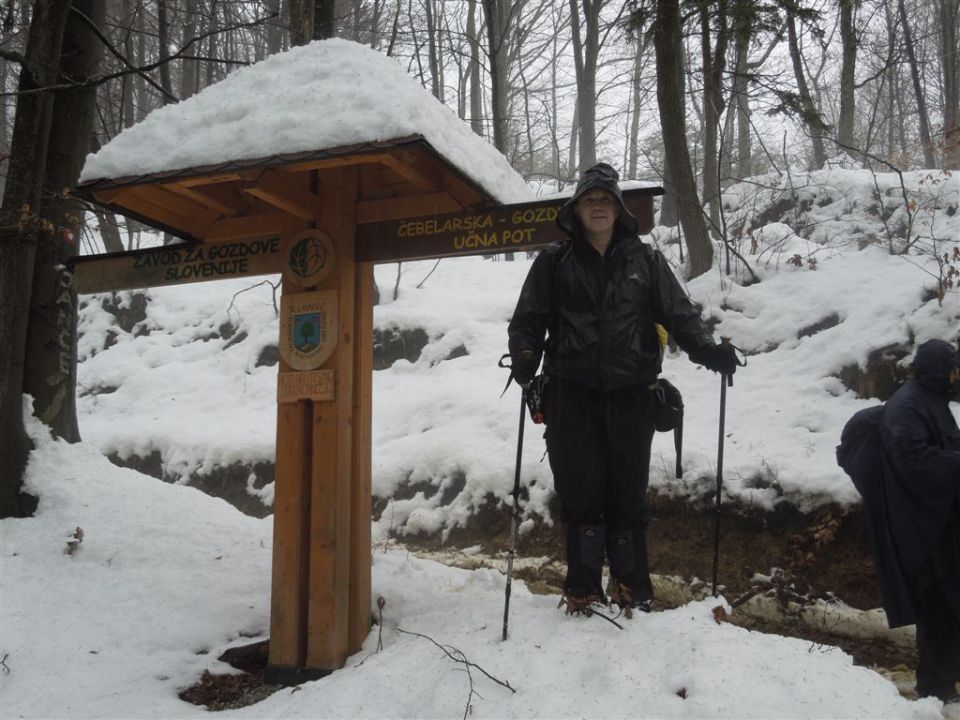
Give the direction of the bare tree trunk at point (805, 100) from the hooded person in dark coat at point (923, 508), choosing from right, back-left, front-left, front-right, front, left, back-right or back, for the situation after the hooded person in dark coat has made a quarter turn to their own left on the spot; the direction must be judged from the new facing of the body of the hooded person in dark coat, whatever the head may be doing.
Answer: front

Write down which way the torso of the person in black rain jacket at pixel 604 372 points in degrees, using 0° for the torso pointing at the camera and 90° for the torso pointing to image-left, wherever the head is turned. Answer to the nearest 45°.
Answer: approximately 0°

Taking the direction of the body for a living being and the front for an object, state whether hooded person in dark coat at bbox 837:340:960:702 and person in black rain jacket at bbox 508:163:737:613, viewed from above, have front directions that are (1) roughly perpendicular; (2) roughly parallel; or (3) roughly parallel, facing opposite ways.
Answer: roughly perpendicular

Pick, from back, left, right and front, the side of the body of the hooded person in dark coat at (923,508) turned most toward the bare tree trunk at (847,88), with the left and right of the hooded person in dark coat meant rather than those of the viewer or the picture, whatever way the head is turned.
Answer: left

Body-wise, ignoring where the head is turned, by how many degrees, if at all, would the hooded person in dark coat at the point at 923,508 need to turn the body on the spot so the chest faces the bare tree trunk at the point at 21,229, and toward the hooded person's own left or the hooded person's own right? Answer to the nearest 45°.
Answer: approximately 180°

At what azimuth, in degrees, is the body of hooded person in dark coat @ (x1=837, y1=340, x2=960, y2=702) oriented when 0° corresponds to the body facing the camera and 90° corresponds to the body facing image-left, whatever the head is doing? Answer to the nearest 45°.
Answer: approximately 270°

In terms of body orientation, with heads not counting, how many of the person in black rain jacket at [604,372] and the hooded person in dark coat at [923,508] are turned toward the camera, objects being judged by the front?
1

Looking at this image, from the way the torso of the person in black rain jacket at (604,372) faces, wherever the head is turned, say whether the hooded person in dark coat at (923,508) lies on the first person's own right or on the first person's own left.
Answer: on the first person's own left

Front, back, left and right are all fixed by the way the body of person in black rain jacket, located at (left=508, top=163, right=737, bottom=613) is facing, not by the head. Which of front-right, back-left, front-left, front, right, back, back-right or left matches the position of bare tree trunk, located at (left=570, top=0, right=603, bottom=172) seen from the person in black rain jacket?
back
